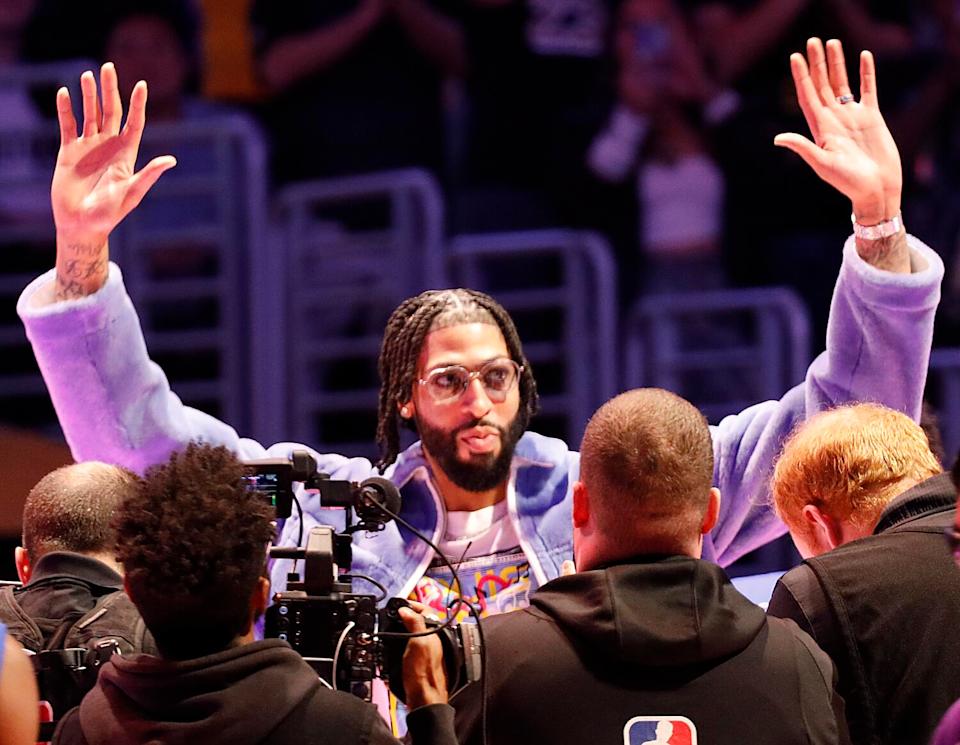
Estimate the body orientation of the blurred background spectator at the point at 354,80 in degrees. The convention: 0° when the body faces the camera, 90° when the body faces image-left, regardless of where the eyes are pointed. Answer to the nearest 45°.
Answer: approximately 0°

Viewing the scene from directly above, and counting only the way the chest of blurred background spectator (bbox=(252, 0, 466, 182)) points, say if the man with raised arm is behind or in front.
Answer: in front

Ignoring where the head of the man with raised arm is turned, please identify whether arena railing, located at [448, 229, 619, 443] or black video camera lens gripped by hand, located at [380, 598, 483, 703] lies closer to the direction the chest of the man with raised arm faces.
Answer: the black video camera lens gripped by hand

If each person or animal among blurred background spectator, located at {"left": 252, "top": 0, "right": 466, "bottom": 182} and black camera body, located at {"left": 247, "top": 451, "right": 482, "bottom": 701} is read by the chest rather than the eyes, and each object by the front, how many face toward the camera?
1

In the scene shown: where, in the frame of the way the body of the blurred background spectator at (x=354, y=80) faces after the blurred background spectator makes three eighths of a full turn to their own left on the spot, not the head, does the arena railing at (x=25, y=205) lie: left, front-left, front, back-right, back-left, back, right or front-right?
back-left

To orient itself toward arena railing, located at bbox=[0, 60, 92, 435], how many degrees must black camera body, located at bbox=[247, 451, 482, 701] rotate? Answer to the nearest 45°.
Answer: approximately 45° to its left

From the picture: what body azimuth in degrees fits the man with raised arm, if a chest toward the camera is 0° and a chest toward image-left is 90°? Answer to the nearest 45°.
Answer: approximately 0°

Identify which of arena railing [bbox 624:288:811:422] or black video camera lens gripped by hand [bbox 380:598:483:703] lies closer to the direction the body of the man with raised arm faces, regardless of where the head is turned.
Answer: the black video camera lens gripped by hand

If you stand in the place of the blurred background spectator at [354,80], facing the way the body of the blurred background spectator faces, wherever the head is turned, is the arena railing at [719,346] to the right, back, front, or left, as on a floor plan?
left

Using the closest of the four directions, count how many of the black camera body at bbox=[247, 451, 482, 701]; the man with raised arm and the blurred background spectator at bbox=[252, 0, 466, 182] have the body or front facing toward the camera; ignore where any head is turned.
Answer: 2

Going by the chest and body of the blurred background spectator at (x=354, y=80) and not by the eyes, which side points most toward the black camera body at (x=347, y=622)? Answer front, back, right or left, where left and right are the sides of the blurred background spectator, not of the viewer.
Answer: front

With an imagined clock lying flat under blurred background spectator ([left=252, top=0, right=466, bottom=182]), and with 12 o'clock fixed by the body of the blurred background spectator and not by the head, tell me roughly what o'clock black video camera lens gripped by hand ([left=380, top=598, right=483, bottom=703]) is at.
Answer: The black video camera lens gripped by hand is roughly at 12 o'clock from the blurred background spectator.

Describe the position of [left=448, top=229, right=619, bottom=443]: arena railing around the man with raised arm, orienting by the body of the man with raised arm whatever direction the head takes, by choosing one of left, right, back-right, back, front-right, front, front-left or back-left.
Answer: back

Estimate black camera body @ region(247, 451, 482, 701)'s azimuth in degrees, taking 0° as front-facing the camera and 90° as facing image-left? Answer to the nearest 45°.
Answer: approximately 225°
